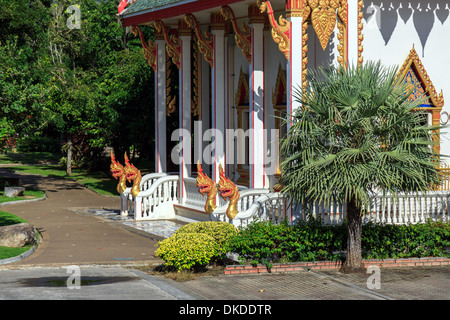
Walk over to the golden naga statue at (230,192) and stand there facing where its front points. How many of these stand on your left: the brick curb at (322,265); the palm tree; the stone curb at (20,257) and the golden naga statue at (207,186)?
2

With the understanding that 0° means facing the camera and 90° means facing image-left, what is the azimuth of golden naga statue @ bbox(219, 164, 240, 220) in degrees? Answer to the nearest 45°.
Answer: approximately 45°

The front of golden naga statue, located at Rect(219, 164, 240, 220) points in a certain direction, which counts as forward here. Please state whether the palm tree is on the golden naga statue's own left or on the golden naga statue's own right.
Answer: on the golden naga statue's own left

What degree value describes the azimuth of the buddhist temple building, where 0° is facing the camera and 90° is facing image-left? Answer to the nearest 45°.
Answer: approximately 45°

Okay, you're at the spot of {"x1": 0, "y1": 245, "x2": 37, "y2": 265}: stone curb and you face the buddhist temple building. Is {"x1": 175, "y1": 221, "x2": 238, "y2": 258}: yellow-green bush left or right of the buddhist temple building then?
right

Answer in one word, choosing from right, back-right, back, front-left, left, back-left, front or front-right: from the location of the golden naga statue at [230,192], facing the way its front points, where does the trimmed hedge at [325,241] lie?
left
